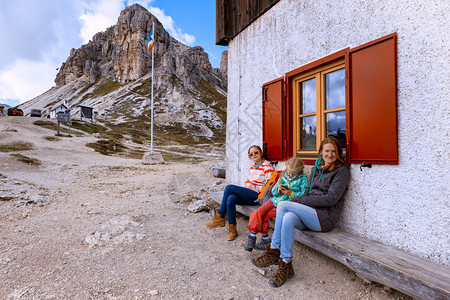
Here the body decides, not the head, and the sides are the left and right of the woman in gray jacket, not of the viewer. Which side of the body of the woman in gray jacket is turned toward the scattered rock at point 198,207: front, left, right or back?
right

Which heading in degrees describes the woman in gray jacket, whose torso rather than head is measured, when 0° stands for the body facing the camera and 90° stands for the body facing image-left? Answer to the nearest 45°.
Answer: approximately 45°
